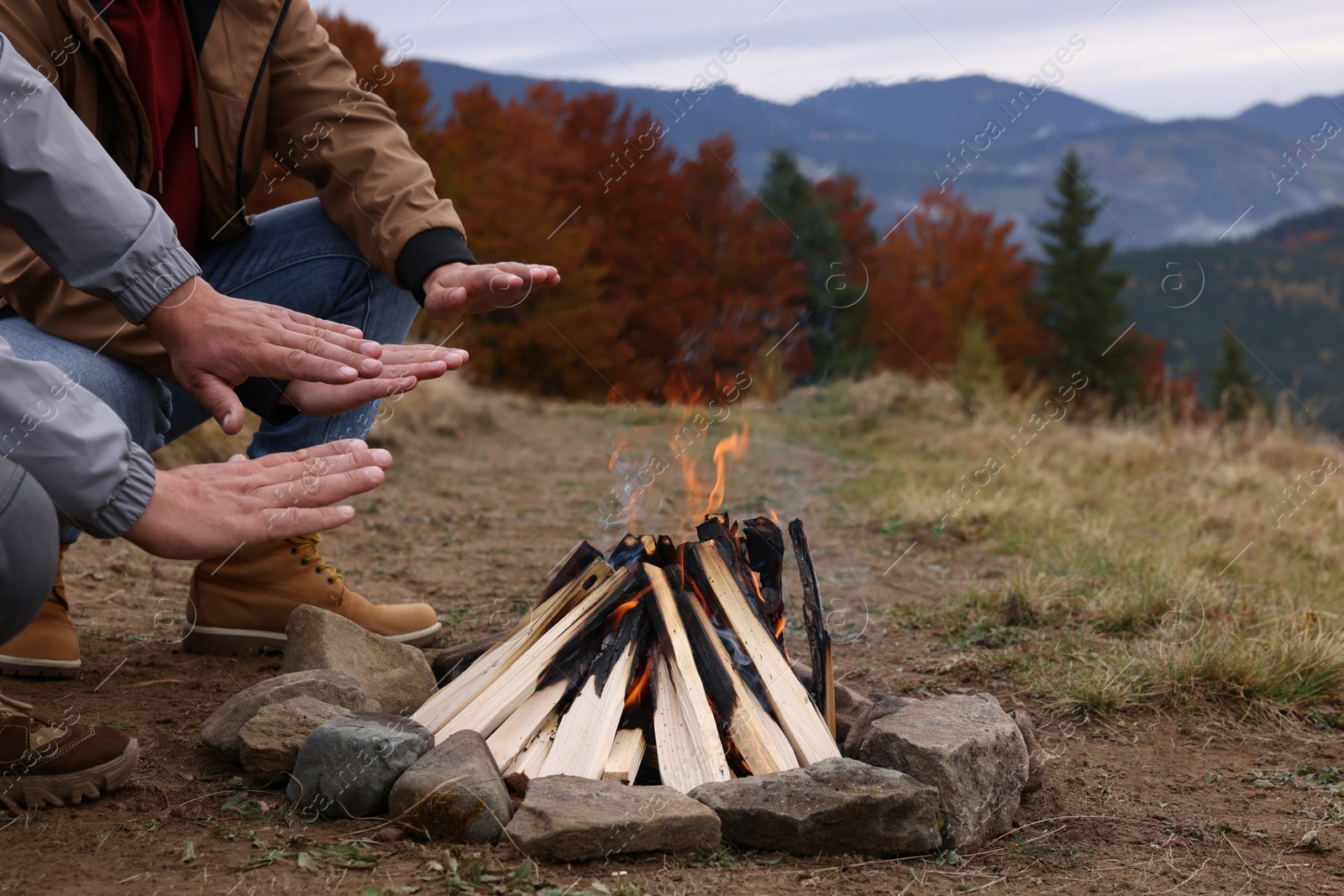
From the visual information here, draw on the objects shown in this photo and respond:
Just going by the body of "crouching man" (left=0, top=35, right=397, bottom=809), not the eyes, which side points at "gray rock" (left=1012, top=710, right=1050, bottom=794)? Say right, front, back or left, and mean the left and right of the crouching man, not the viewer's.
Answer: front

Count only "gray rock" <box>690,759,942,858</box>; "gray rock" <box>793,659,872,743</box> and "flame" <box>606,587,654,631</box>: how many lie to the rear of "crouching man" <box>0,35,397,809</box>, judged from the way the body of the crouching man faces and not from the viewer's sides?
0

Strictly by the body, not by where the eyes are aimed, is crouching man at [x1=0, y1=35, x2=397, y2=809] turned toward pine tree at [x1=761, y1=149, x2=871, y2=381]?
no

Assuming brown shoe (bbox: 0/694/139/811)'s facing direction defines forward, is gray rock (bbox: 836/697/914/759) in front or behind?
in front

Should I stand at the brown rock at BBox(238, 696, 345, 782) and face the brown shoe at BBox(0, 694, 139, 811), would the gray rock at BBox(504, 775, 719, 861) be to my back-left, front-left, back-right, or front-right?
back-left

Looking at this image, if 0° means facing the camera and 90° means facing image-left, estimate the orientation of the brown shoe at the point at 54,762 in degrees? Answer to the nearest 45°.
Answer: approximately 270°

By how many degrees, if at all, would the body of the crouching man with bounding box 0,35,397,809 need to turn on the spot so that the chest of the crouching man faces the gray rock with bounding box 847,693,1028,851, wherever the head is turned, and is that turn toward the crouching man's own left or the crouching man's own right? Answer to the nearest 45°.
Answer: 0° — they already face it

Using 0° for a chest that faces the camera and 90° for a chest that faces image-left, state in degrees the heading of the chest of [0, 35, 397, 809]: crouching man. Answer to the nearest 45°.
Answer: approximately 270°

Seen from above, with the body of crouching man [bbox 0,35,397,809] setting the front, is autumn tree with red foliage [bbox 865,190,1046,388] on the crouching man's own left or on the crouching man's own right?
on the crouching man's own left
